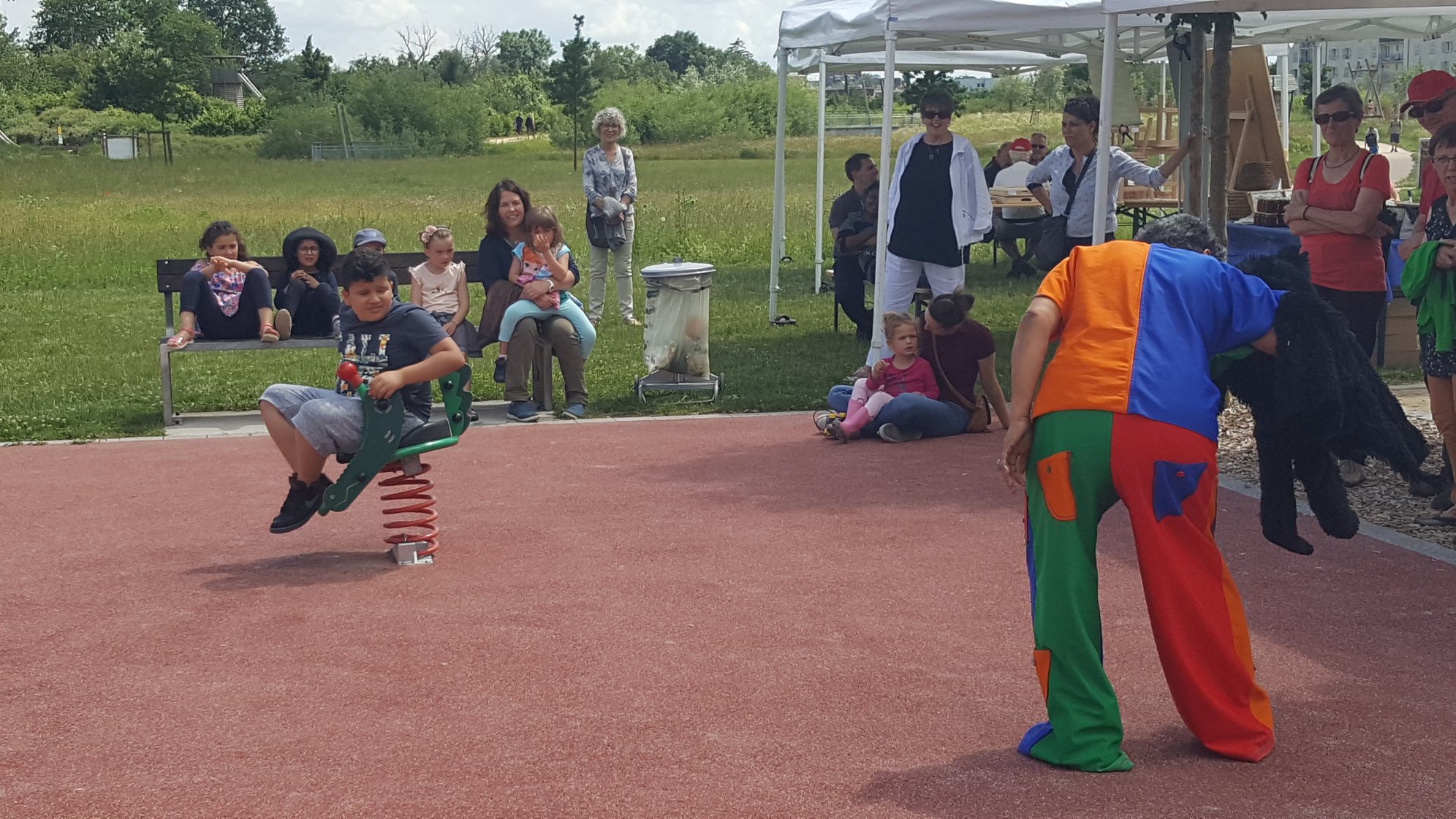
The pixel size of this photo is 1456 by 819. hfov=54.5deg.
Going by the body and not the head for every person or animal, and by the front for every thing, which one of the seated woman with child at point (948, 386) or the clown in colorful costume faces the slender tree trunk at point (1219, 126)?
the clown in colorful costume

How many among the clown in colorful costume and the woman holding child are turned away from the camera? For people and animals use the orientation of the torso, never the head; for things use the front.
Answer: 1

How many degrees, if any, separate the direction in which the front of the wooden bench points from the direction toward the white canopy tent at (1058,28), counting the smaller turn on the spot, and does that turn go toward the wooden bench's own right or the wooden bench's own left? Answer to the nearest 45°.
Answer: approximately 90° to the wooden bench's own left

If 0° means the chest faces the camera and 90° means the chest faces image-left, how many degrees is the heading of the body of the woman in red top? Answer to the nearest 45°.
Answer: approximately 45°

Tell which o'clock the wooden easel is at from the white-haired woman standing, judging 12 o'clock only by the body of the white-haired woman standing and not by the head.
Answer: The wooden easel is roughly at 9 o'clock from the white-haired woman standing.

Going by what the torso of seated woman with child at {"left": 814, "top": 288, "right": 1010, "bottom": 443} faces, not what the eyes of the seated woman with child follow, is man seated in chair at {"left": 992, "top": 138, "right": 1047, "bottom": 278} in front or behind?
behind

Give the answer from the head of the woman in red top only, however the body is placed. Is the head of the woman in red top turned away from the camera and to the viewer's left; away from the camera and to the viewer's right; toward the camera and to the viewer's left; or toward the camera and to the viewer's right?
toward the camera and to the viewer's left

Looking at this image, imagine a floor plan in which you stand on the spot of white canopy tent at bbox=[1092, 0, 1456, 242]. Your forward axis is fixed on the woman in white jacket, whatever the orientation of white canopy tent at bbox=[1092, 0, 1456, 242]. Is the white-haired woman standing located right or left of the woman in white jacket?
right

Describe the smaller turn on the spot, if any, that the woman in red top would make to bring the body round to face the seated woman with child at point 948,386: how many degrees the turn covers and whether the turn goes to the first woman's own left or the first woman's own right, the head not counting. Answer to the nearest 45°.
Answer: approximately 45° to the first woman's own right

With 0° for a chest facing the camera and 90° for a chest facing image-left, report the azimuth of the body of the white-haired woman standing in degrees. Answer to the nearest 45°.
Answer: approximately 0°

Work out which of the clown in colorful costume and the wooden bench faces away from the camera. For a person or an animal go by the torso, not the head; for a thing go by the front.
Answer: the clown in colorful costume

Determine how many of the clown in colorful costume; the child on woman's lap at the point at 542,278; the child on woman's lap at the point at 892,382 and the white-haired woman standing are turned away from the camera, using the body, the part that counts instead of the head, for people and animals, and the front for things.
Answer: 1

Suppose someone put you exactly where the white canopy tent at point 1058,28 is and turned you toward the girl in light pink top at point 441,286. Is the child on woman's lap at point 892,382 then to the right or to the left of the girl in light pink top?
left

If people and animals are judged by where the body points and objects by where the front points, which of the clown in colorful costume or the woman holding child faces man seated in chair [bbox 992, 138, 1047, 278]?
the clown in colorful costume
